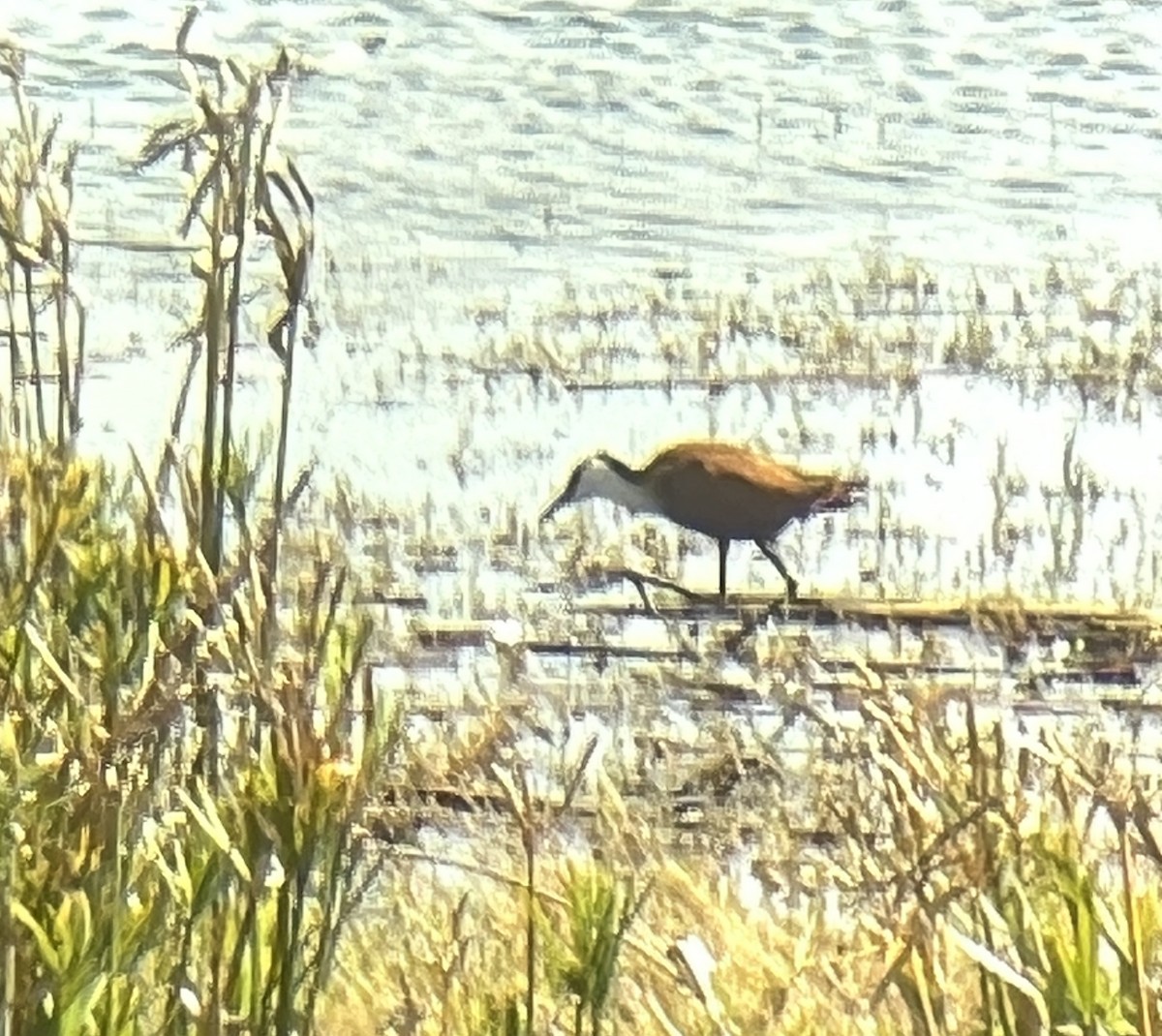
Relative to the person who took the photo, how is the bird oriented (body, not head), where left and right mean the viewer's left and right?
facing to the left of the viewer
